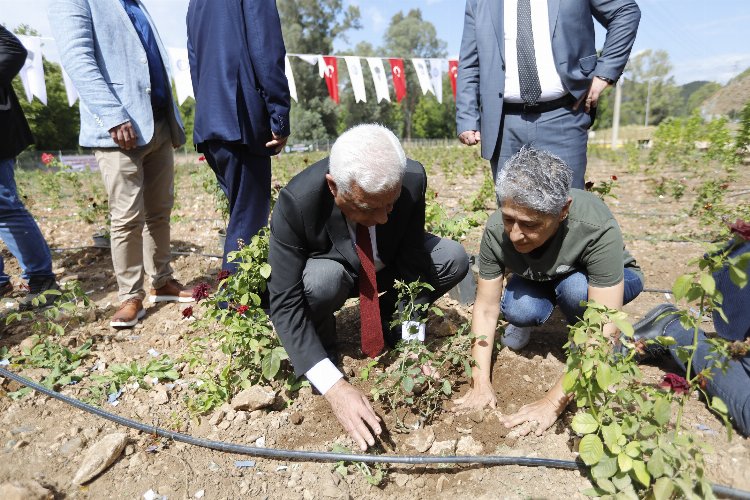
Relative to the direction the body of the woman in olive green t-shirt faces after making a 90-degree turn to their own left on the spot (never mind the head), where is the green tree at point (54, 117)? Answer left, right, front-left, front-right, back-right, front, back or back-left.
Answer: back

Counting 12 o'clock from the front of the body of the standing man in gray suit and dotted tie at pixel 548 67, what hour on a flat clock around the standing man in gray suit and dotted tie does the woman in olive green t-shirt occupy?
The woman in olive green t-shirt is roughly at 12 o'clock from the standing man in gray suit and dotted tie.

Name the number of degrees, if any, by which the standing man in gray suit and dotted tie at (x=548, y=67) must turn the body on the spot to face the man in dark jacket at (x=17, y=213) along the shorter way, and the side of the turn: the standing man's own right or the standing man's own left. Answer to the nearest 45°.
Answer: approximately 90° to the standing man's own right

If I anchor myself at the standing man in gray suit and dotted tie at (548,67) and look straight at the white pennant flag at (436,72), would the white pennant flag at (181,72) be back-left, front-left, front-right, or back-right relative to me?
front-left

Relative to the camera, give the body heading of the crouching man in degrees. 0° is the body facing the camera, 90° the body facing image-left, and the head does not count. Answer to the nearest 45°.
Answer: approximately 315°

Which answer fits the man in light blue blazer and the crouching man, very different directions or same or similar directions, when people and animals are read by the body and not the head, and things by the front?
same or similar directions

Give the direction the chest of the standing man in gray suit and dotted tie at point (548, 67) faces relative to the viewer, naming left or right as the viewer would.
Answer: facing the viewer

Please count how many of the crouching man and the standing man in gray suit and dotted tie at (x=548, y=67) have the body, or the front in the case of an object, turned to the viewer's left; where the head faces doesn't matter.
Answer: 0

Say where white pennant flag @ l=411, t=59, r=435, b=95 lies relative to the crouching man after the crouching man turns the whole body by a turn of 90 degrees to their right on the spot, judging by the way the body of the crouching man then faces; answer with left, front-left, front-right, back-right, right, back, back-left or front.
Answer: back-right

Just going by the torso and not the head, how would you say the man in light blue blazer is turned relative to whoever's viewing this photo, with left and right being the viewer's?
facing the viewer and to the right of the viewer

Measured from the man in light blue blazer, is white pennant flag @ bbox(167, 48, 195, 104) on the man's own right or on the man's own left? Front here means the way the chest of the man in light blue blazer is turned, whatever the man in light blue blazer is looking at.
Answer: on the man's own left

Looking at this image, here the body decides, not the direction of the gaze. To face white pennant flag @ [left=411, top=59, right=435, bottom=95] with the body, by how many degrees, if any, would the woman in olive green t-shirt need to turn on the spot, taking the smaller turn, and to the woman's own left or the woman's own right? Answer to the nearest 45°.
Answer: approximately 135° to the woman's own right

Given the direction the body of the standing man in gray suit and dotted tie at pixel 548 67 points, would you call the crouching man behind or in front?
in front

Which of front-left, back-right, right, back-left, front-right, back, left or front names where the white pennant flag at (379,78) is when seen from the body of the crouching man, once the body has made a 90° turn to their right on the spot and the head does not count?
back-right

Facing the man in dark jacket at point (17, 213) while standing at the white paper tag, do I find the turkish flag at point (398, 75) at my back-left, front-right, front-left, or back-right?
front-right

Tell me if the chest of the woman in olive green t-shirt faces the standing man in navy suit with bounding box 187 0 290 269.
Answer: no

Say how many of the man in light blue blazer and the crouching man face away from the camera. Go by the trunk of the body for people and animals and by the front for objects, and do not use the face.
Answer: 0
